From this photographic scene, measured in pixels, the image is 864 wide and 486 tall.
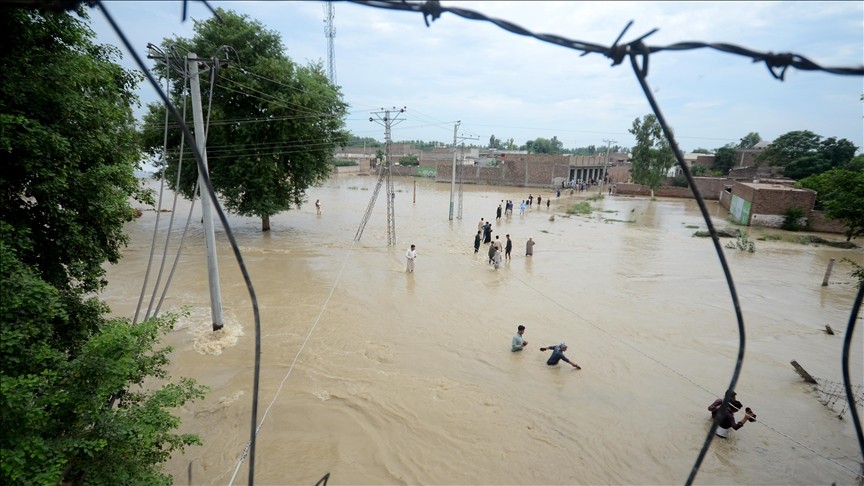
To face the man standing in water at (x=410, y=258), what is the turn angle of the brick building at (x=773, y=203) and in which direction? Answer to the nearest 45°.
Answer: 0° — it already faces them

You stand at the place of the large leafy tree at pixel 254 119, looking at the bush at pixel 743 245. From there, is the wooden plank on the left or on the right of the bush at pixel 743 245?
right

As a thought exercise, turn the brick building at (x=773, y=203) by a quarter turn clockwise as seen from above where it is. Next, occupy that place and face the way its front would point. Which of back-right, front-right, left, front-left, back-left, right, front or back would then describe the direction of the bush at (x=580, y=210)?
front-left

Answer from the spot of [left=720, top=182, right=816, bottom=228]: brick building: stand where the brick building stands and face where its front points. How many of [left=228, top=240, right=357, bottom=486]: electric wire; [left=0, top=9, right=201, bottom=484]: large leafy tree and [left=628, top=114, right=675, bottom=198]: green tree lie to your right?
1

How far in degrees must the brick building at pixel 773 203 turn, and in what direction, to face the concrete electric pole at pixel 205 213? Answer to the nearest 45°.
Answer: approximately 45° to its left

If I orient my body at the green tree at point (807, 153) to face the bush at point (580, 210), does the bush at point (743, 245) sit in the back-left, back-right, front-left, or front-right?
front-left

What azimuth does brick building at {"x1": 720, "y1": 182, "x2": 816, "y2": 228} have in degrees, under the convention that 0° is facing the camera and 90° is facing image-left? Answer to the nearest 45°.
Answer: approximately 45°

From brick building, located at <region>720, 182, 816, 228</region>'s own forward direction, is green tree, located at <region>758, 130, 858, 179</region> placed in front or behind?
behind

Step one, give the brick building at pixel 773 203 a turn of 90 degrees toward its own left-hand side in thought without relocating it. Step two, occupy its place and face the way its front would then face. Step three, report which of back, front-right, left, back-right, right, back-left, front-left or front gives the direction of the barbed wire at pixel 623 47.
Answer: front-right

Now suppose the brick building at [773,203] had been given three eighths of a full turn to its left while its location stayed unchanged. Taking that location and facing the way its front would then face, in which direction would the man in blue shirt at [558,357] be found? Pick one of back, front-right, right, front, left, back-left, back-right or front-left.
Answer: right

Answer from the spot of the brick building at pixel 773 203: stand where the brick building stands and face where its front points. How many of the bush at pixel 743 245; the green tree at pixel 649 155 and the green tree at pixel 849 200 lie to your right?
1

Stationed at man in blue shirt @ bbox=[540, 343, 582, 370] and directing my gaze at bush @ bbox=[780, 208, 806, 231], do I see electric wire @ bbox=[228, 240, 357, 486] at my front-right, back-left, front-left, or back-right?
back-left

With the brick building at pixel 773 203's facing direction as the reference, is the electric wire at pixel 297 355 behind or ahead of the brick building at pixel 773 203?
ahead
